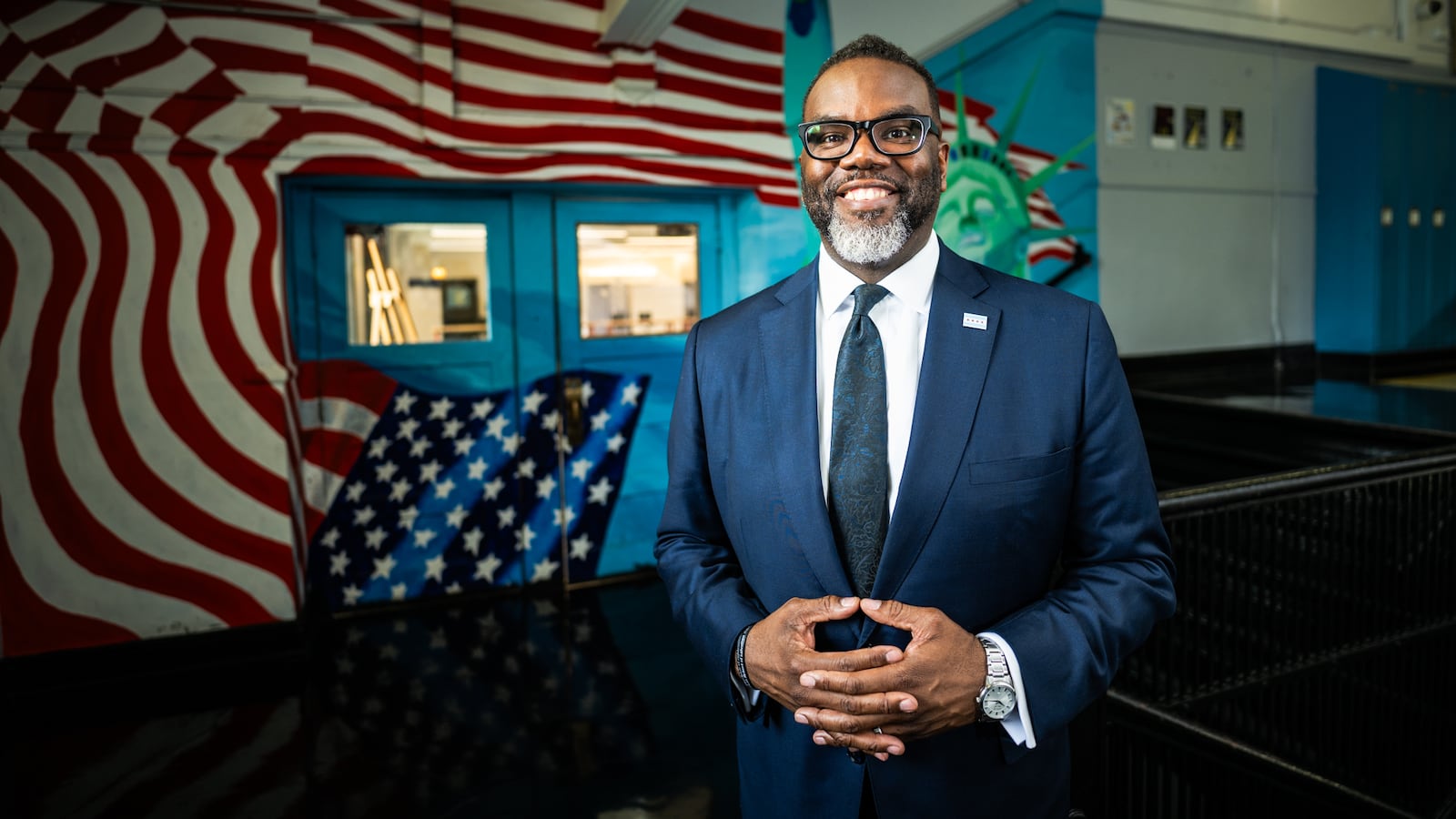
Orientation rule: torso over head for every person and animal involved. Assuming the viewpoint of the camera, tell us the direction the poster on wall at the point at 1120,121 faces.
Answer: facing the viewer

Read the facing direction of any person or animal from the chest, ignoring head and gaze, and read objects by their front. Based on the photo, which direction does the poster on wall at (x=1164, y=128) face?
toward the camera

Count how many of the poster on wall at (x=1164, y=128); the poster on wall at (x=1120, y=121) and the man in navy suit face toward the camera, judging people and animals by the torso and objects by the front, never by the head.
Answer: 3

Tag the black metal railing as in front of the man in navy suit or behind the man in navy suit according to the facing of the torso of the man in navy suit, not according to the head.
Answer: behind

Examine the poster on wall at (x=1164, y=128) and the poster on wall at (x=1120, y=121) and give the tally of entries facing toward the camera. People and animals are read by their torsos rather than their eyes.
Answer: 2

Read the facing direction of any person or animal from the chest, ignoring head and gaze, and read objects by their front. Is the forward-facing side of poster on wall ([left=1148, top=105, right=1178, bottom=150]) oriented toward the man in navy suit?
yes

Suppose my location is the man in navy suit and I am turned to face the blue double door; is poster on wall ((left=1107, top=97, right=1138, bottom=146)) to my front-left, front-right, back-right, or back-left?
front-right

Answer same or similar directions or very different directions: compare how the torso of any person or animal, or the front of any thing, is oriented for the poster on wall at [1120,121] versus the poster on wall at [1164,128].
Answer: same or similar directions

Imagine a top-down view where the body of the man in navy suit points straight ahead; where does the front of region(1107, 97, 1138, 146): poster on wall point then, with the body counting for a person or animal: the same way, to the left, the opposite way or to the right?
the same way

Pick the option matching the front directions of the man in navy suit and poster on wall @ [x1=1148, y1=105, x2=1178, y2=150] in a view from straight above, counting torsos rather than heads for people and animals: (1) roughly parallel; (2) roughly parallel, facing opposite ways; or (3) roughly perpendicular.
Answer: roughly parallel

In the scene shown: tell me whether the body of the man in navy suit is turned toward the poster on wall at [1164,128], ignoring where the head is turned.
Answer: no

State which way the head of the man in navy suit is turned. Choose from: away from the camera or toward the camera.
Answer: toward the camera

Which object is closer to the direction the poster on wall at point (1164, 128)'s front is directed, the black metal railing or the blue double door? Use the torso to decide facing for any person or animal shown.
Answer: the black metal railing

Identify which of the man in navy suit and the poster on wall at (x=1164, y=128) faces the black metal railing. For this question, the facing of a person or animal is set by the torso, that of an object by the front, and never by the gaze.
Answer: the poster on wall

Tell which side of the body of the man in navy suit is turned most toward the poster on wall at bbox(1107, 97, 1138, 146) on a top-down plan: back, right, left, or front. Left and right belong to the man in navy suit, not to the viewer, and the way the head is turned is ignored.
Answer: back

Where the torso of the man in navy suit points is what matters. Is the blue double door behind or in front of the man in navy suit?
behind

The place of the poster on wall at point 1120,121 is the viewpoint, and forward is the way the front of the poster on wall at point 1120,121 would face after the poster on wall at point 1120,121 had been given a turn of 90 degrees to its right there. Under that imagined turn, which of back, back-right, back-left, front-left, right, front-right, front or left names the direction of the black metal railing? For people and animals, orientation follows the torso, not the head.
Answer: left

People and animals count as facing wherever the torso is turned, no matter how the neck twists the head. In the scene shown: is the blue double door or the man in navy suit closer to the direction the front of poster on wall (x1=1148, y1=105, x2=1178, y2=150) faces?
the man in navy suit
